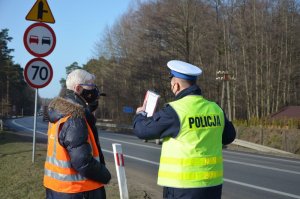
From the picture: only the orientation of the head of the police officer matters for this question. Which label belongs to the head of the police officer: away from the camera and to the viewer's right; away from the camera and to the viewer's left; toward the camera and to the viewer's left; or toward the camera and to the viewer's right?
away from the camera and to the viewer's left

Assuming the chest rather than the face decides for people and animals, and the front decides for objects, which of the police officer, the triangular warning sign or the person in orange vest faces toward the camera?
the triangular warning sign

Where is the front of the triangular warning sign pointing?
toward the camera

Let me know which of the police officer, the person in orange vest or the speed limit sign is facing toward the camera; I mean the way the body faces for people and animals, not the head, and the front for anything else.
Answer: the speed limit sign

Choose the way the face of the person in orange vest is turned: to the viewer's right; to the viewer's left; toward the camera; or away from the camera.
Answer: to the viewer's right

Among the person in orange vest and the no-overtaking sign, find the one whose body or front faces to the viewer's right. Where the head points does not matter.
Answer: the person in orange vest

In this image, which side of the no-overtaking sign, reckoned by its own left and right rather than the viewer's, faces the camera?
front

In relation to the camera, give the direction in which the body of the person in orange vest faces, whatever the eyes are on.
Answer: to the viewer's right

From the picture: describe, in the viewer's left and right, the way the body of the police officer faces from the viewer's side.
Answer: facing away from the viewer and to the left of the viewer

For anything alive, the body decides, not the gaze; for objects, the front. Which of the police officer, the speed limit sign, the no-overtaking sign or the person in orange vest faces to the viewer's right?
the person in orange vest
